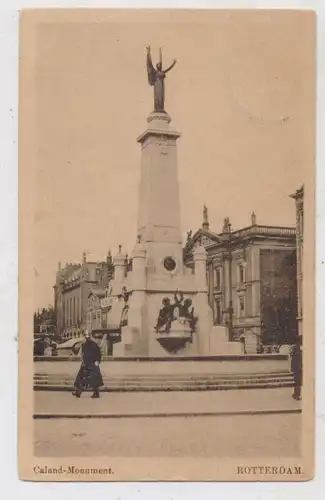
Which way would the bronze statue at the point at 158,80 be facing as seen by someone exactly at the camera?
facing the viewer and to the right of the viewer

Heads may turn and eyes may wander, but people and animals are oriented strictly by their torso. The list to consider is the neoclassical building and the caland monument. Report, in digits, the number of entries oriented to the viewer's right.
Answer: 0

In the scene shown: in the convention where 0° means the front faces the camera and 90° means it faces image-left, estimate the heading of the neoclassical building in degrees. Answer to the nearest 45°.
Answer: approximately 45°

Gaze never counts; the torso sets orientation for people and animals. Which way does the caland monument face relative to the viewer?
toward the camera
